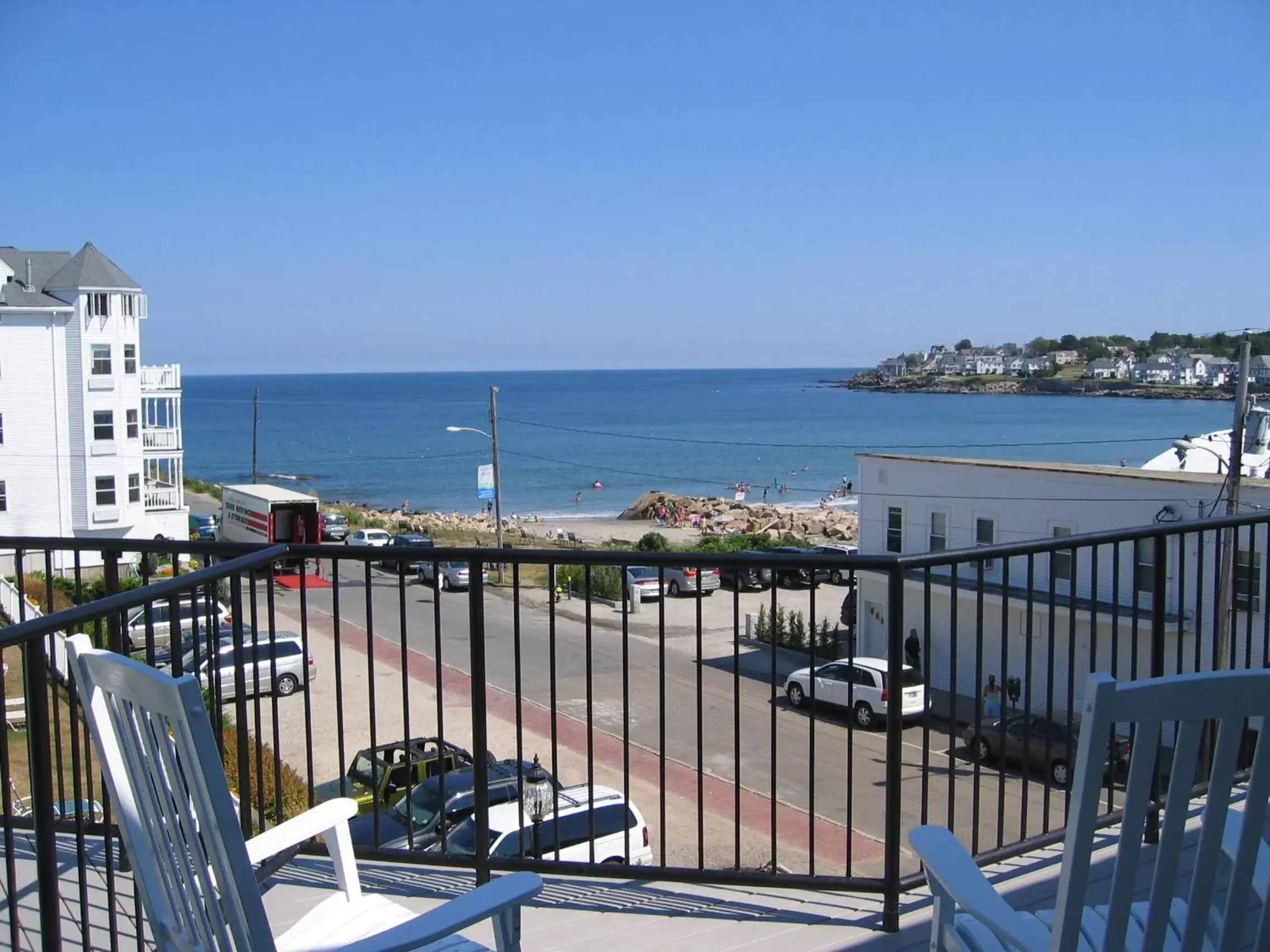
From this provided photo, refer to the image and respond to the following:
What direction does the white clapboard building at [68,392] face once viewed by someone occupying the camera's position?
facing to the right of the viewer

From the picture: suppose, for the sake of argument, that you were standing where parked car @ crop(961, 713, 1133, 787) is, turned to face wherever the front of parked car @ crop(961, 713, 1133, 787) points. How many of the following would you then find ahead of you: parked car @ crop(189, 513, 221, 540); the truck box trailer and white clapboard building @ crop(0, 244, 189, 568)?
3

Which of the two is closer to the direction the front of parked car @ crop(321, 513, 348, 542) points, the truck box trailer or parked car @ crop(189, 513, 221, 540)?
the truck box trailer

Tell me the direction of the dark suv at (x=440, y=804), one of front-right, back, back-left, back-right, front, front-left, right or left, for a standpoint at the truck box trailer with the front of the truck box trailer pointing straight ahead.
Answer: back-left

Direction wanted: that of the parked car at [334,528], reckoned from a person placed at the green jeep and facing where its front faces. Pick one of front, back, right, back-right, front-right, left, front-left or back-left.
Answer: back-right

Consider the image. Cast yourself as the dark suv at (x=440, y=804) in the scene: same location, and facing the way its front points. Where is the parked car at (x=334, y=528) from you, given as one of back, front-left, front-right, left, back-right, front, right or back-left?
back-right
